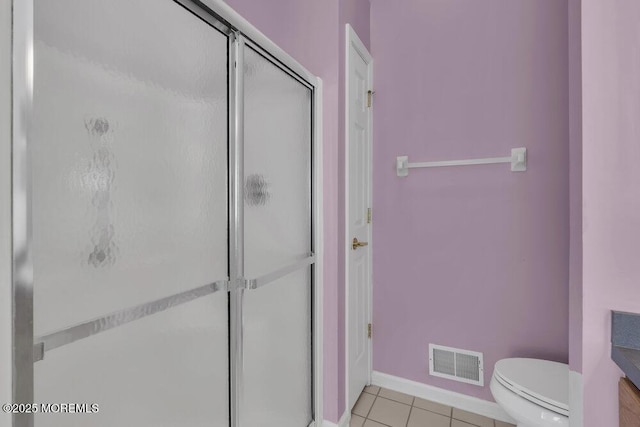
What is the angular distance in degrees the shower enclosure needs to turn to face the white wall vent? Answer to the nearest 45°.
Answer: approximately 45° to its left

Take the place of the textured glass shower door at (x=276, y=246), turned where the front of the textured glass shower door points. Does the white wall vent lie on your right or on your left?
on your left

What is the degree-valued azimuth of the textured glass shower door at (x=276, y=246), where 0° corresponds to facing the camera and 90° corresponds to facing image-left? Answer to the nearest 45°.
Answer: approximately 315°

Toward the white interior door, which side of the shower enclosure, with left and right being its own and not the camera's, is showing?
left

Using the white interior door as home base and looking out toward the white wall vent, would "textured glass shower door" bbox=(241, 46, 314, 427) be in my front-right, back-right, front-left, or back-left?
back-right

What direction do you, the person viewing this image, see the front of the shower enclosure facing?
facing the viewer and to the right of the viewer

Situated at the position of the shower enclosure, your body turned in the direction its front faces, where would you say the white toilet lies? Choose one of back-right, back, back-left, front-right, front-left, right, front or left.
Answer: front-left

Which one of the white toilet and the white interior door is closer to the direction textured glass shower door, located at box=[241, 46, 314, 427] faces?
the white toilet

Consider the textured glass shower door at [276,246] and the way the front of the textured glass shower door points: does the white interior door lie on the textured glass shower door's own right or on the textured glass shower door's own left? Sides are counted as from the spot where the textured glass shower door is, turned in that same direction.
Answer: on the textured glass shower door's own left
